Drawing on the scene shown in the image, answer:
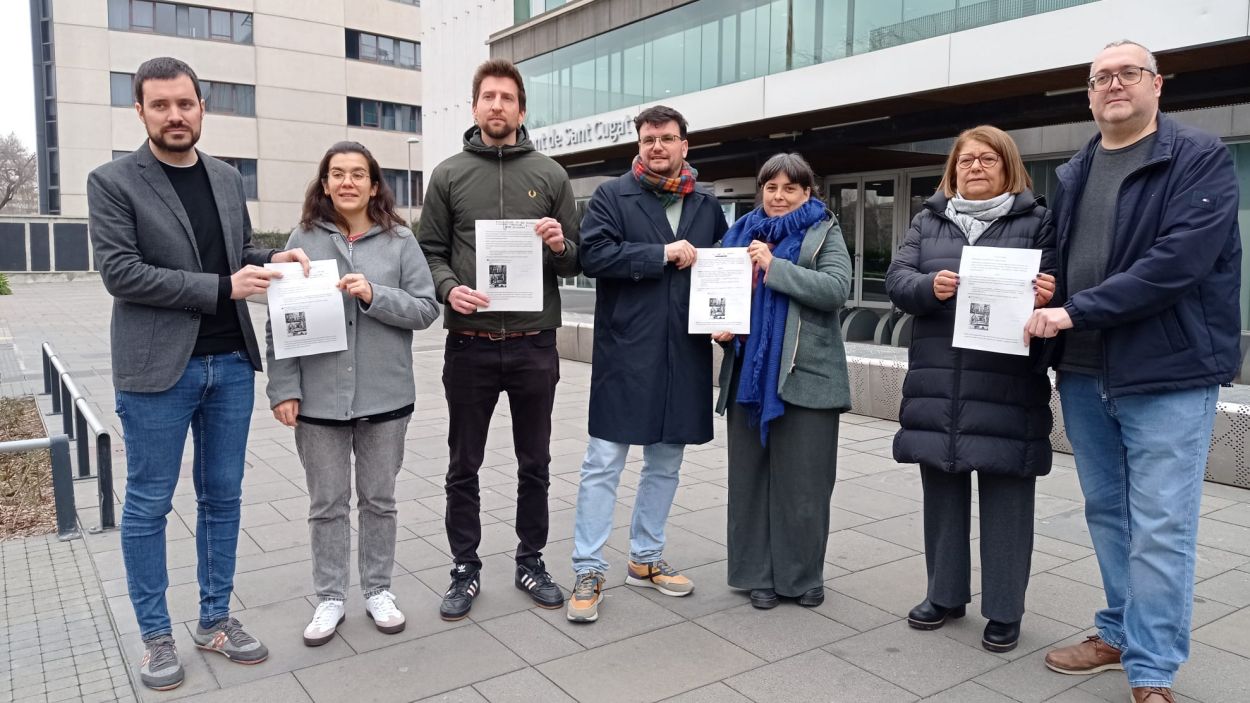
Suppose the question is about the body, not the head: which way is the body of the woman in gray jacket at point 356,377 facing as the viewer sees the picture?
toward the camera

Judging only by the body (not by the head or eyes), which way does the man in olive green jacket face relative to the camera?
toward the camera

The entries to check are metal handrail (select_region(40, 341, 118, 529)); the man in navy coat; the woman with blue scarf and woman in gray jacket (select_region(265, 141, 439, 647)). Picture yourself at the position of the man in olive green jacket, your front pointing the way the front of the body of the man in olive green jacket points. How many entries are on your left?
2

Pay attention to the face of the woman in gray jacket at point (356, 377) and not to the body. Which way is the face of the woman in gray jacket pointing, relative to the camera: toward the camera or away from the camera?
toward the camera

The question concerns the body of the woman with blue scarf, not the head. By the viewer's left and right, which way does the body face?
facing the viewer and to the left of the viewer

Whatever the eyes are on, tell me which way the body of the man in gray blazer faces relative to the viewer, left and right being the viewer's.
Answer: facing the viewer and to the right of the viewer

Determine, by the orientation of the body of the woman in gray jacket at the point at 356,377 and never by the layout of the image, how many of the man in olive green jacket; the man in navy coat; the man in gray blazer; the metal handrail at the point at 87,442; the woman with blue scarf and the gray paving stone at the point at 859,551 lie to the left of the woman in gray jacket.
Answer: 4

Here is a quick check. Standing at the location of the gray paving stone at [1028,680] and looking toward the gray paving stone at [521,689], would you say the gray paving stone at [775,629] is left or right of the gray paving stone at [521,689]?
right

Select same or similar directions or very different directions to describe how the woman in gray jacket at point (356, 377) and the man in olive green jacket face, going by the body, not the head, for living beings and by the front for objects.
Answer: same or similar directions

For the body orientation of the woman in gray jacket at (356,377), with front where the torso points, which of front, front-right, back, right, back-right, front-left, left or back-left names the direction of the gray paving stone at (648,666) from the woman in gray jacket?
front-left

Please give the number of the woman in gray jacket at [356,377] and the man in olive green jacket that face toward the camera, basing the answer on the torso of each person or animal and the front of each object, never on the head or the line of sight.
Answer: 2
